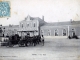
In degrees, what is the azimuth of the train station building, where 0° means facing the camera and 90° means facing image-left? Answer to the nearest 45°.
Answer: approximately 0°
